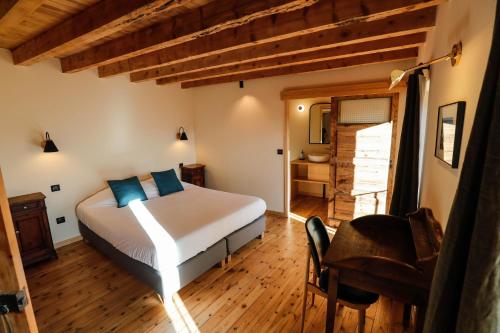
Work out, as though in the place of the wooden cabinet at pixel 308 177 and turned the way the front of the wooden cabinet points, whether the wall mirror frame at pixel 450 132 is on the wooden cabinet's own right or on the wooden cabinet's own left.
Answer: on the wooden cabinet's own left

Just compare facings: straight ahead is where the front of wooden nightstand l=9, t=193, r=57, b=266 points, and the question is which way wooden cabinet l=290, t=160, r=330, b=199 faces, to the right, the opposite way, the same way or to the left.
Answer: to the right

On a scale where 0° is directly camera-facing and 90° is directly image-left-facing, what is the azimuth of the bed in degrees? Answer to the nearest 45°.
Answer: approximately 315°

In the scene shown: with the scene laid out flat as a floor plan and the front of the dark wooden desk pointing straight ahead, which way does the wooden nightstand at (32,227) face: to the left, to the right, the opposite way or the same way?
the opposite way

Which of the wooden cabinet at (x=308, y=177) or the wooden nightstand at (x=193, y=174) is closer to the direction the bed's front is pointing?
the wooden cabinet

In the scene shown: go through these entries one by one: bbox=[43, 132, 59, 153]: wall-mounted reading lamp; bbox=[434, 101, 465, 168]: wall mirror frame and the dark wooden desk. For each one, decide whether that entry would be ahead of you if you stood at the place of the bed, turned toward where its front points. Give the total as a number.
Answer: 2

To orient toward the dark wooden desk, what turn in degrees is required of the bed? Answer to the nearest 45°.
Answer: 0° — it already faces it

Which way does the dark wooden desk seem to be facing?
to the viewer's left

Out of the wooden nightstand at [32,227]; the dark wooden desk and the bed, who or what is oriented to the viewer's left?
the dark wooden desk

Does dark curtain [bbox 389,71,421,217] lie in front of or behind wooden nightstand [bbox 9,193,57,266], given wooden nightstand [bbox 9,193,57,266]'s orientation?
in front

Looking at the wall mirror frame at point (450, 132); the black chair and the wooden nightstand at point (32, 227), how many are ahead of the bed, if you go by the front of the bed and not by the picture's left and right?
2

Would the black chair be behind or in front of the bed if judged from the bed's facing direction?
in front
